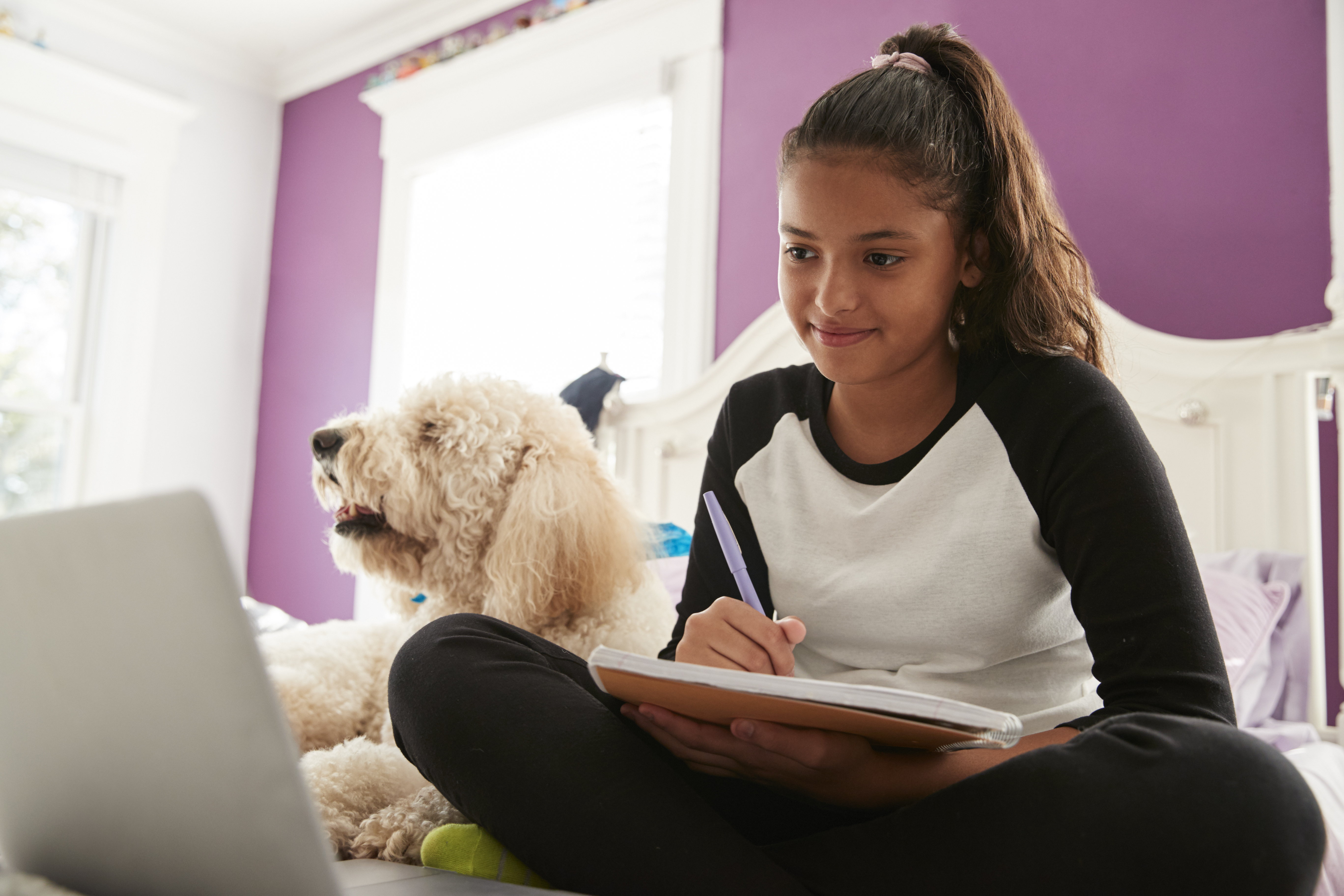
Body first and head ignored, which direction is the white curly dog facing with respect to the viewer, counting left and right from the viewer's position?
facing to the left of the viewer

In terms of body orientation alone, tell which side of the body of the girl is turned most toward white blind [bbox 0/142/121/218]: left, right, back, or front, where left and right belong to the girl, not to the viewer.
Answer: right

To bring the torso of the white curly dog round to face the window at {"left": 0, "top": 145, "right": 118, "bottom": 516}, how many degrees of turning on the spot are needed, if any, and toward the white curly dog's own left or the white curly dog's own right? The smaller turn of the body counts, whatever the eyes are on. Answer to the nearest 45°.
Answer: approximately 45° to the white curly dog's own right

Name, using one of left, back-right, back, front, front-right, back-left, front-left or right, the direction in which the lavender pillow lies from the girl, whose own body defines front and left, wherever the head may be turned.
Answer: back

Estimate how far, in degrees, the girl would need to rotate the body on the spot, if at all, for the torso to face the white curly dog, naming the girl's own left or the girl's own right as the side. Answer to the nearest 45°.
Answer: approximately 90° to the girl's own right

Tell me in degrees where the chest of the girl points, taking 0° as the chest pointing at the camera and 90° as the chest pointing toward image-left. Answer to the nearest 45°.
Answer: approximately 45°

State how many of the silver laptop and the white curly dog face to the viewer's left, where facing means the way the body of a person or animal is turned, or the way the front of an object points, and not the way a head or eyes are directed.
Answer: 1

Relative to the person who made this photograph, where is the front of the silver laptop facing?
facing away from the viewer and to the right of the viewer
